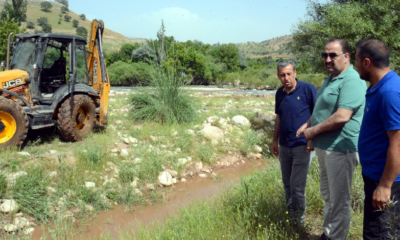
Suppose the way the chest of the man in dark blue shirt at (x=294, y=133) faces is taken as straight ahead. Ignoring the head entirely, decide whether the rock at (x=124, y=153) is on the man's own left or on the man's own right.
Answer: on the man's own right

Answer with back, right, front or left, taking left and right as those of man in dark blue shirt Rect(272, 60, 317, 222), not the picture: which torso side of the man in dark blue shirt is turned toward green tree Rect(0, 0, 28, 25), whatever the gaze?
right

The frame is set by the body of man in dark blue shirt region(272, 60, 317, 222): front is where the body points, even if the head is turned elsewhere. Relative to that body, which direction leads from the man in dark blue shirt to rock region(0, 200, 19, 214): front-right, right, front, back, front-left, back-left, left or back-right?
front-right

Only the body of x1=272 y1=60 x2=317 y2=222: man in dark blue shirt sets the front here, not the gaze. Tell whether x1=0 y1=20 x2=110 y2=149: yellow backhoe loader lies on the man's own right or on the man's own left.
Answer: on the man's own right

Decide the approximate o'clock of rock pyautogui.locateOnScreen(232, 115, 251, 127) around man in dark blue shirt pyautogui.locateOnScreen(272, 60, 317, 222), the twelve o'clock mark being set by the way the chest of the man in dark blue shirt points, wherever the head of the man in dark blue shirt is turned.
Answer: The rock is roughly at 4 o'clock from the man in dark blue shirt.

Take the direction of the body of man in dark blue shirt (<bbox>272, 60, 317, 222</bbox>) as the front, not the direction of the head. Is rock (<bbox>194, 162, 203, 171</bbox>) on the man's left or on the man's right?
on the man's right

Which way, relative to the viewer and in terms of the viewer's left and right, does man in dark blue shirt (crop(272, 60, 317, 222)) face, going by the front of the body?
facing the viewer and to the left of the viewer

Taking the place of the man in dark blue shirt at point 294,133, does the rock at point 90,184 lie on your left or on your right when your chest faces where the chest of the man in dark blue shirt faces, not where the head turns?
on your right

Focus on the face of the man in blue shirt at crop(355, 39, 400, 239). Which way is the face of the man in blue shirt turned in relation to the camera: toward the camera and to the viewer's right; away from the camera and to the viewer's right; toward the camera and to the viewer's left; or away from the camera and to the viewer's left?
away from the camera and to the viewer's left

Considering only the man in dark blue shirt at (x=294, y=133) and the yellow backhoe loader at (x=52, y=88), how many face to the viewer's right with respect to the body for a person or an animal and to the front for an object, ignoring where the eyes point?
0

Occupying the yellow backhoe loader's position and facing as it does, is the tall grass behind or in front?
behind

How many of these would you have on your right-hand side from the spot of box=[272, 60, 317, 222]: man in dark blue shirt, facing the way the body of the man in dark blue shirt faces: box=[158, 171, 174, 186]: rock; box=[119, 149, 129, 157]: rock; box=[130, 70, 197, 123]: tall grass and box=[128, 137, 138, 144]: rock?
4

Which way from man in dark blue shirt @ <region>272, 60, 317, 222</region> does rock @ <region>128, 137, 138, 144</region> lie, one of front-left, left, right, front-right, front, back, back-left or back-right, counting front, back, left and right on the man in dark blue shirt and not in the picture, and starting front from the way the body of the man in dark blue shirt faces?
right

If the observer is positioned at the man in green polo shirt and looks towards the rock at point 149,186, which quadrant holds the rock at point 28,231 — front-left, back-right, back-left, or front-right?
front-left
